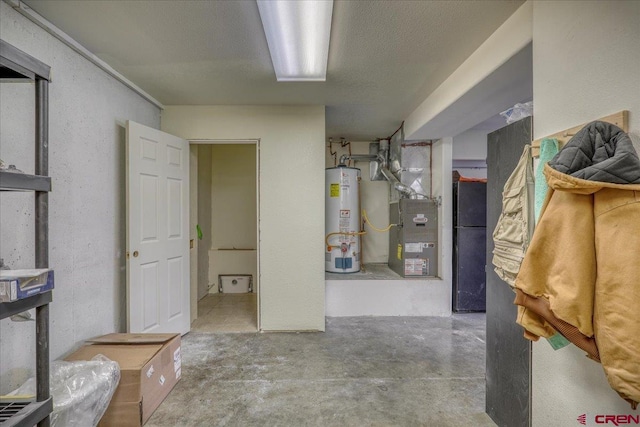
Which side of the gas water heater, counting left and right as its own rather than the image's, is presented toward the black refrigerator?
left

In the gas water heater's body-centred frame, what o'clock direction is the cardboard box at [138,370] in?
The cardboard box is roughly at 1 o'clock from the gas water heater.

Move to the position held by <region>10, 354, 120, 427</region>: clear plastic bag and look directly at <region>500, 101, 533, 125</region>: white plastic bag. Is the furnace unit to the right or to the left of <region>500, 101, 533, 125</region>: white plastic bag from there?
left

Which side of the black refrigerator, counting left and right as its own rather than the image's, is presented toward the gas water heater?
right

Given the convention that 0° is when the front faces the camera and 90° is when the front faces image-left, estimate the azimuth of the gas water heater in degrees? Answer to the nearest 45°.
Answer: approximately 0°

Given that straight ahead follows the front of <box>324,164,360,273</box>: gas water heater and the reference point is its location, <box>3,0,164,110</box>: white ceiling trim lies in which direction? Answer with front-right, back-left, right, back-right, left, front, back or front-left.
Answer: front-right

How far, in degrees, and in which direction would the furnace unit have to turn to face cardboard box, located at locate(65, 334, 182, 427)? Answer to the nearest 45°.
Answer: approximately 45° to its right

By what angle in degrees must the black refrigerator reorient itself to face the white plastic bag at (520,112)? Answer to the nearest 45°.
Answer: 0° — it already faces it
